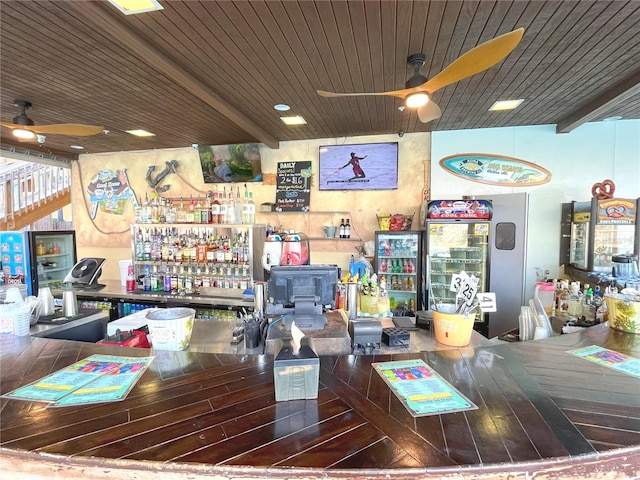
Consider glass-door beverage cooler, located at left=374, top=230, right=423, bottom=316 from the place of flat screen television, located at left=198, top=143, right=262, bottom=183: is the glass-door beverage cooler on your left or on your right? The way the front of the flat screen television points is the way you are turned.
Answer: on your left

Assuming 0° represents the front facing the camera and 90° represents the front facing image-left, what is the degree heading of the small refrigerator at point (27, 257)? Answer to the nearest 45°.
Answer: approximately 315°

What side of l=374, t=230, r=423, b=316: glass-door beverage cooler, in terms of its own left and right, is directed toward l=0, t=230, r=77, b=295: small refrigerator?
right

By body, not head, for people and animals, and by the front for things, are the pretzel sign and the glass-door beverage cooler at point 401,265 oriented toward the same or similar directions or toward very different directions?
same or similar directions

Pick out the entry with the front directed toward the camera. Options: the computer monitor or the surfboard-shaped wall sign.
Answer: the surfboard-shaped wall sign

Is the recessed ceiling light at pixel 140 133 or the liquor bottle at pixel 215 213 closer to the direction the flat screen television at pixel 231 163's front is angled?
the liquor bottle

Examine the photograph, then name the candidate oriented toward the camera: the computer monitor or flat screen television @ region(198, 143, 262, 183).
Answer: the flat screen television

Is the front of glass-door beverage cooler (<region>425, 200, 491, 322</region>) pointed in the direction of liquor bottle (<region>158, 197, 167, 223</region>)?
no

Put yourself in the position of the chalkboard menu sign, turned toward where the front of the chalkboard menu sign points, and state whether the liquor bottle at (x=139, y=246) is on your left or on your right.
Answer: on your right

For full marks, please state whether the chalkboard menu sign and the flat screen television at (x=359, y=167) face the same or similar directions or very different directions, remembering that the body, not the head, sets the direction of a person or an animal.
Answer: same or similar directions

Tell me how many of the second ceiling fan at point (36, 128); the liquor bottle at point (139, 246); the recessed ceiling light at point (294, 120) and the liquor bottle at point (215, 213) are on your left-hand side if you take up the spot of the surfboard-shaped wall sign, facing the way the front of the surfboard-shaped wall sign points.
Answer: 0

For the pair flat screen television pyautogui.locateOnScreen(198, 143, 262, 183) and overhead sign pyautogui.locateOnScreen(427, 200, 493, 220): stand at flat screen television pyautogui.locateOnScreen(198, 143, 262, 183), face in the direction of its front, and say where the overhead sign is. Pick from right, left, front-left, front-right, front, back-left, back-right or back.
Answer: front-left

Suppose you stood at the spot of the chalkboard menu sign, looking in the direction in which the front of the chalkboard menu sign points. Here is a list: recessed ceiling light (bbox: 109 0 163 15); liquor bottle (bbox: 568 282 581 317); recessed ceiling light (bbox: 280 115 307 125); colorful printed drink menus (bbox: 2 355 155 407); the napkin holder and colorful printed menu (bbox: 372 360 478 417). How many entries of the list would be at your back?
0

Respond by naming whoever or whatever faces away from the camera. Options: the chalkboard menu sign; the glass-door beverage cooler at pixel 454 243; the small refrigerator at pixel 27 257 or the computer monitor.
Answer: the computer monitor

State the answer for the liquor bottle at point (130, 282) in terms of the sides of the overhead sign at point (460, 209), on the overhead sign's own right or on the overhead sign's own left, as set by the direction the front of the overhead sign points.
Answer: on the overhead sign's own right

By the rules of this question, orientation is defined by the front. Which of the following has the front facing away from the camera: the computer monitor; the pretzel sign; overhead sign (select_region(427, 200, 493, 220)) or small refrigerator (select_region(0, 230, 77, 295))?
the computer monitor

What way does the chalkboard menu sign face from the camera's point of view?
toward the camera

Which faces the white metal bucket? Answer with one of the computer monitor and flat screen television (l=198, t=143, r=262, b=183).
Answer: the flat screen television

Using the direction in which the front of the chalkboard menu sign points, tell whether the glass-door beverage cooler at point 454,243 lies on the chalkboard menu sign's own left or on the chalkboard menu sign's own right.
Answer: on the chalkboard menu sign's own left

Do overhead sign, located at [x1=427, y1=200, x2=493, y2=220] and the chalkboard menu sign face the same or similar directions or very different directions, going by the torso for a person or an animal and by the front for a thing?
same or similar directions

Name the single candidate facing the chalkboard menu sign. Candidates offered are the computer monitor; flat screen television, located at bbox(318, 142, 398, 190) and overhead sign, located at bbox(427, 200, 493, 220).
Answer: the computer monitor

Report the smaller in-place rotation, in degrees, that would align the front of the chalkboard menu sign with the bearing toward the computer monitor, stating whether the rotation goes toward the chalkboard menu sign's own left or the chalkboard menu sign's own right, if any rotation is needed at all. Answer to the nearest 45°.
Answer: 0° — it already faces it

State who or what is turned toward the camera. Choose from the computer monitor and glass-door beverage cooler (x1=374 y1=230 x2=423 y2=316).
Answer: the glass-door beverage cooler

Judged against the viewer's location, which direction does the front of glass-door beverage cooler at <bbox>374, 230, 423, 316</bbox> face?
facing the viewer
